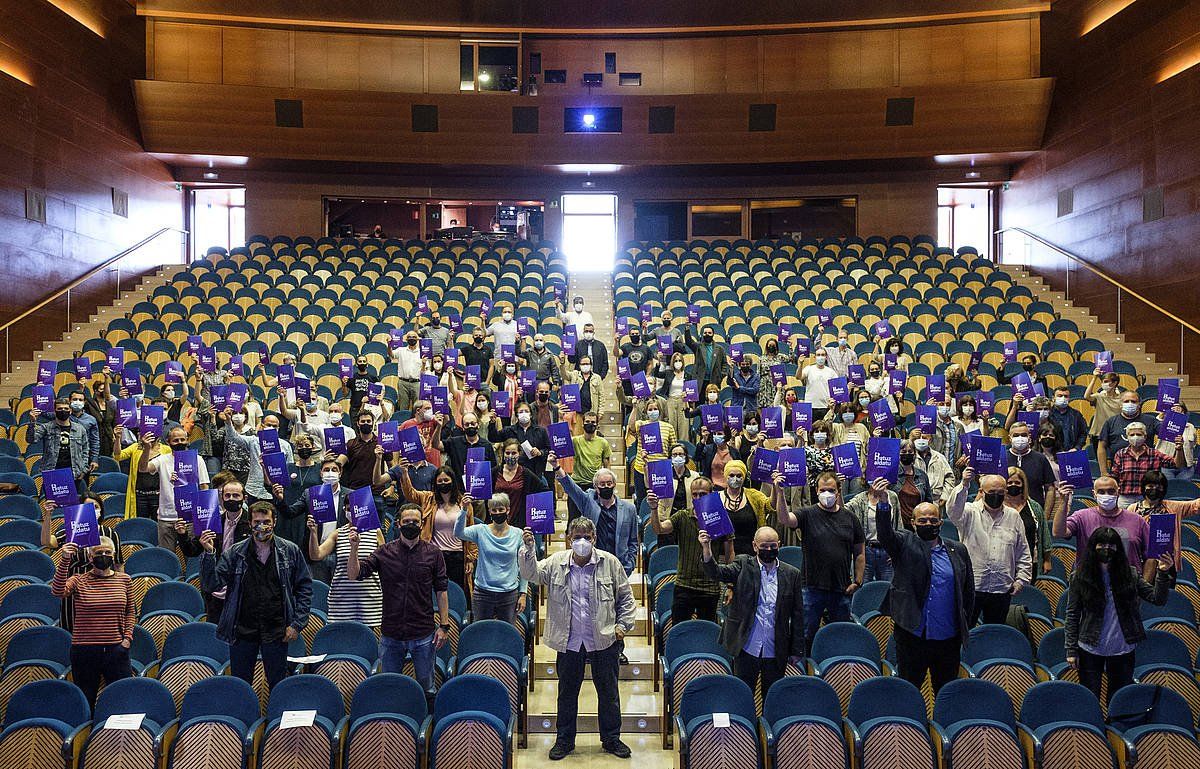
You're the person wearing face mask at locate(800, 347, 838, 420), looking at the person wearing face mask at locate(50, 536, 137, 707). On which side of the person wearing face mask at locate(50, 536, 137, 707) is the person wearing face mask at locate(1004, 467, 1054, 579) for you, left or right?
left

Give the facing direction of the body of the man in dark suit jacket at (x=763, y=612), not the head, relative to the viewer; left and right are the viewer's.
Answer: facing the viewer

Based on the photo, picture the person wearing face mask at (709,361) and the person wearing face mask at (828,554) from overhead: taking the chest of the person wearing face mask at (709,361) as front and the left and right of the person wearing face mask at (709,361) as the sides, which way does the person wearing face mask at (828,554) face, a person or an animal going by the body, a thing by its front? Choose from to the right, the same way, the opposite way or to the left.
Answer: the same way

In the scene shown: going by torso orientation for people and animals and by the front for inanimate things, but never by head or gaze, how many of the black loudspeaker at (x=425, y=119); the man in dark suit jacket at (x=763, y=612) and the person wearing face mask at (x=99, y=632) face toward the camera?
3

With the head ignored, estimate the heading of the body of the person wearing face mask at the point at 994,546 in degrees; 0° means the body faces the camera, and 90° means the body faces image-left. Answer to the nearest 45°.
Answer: approximately 0°

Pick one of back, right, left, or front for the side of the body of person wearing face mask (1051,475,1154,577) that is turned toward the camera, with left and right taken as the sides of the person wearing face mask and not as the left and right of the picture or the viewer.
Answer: front

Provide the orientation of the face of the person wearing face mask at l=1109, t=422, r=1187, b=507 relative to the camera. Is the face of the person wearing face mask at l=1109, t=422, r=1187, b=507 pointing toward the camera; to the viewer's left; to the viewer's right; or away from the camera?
toward the camera

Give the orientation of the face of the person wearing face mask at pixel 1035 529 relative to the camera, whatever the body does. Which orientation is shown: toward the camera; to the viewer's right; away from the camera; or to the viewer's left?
toward the camera

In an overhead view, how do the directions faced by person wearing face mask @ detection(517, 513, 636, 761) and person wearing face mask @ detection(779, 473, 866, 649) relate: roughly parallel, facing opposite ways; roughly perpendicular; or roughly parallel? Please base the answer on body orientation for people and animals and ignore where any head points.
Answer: roughly parallel

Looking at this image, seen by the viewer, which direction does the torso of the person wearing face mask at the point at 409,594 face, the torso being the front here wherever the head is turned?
toward the camera

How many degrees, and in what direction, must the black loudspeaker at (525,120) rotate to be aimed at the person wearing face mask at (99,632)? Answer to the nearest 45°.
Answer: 0° — it already faces them

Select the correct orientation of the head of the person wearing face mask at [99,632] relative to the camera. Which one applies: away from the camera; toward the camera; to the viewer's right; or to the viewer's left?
toward the camera

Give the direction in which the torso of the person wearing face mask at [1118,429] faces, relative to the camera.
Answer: toward the camera

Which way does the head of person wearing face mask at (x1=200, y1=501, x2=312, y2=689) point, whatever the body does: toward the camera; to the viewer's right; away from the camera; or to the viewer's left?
toward the camera

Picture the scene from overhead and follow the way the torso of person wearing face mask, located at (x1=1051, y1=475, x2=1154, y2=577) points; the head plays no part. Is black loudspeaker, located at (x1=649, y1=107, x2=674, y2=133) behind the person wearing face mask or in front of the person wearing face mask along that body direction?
behind

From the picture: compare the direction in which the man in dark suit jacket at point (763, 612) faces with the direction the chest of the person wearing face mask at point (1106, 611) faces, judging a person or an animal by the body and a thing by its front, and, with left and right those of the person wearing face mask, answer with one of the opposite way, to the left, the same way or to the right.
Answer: the same way
